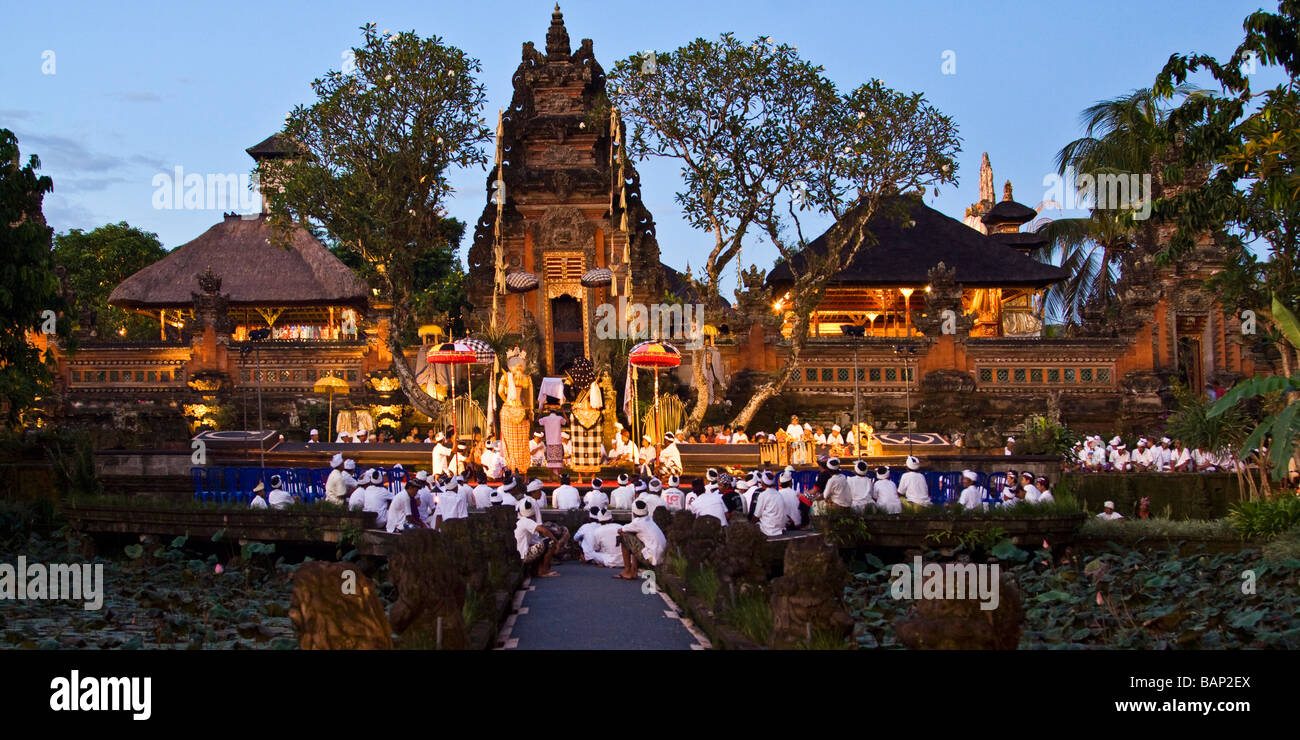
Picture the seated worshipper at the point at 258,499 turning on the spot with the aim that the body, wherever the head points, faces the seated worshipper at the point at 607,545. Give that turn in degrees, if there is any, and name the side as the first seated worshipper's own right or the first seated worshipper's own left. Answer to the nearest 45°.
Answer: approximately 90° to the first seated worshipper's own right

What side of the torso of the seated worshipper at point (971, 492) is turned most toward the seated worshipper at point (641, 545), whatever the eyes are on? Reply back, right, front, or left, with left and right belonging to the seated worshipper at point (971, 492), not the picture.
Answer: left

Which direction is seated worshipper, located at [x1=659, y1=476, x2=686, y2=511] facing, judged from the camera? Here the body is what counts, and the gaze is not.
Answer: away from the camera

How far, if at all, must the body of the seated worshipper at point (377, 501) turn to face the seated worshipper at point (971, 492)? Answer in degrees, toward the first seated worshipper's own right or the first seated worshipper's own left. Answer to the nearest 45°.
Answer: approximately 45° to the first seated worshipper's own right

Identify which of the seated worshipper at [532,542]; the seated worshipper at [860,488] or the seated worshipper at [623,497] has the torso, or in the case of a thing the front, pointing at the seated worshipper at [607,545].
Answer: the seated worshipper at [532,542]

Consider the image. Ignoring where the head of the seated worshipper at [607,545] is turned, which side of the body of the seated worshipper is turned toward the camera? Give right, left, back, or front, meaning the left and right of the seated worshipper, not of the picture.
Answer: back

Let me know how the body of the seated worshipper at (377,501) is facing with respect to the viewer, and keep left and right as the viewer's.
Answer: facing away from the viewer and to the right of the viewer

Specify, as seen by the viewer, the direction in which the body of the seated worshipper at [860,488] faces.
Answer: away from the camera

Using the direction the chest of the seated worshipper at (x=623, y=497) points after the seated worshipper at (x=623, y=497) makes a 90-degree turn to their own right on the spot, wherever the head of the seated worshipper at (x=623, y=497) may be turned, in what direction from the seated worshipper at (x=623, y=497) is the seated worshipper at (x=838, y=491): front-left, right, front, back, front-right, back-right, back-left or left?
front-right

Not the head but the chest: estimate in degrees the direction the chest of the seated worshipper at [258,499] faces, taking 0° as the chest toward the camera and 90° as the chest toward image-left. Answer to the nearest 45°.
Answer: approximately 225°

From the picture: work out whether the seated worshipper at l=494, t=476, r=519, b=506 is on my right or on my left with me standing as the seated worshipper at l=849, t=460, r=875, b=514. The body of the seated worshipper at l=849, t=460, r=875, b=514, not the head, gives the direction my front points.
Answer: on my left

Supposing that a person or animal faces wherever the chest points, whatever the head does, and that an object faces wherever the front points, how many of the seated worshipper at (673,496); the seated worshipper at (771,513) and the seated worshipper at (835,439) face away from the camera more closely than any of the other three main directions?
2

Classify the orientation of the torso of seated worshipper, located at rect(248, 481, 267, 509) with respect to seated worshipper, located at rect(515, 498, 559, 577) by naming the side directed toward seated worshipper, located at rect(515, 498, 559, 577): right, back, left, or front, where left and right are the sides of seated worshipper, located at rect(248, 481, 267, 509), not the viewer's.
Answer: right

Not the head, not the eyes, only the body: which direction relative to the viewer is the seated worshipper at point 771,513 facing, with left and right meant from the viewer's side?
facing away from the viewer

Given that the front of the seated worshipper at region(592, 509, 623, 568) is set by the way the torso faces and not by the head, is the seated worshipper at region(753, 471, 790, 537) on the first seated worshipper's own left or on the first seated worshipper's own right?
on the first seated worshipper's own right

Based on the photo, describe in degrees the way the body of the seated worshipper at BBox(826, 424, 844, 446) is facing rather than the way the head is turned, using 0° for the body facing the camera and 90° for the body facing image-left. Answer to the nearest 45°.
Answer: approximately 0°
